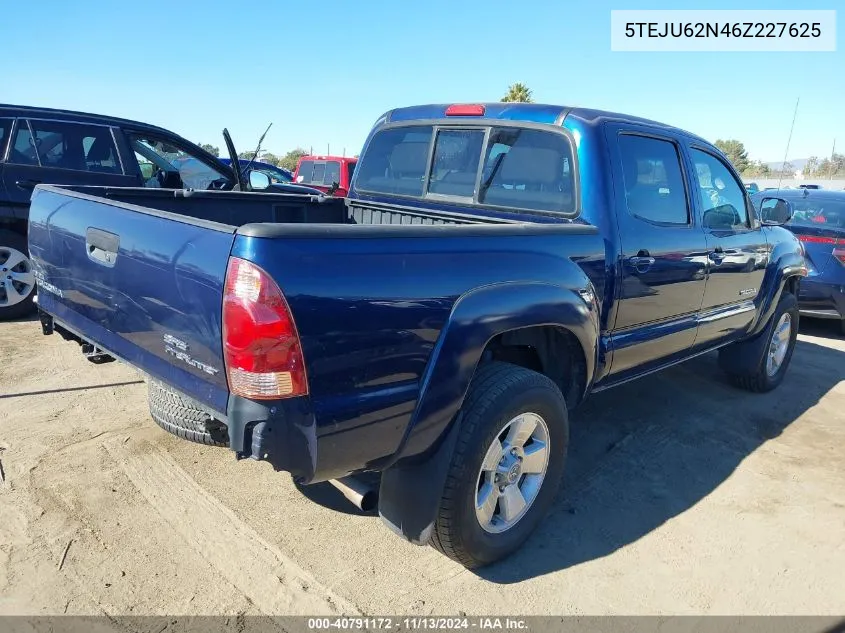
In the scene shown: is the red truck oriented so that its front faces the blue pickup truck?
no

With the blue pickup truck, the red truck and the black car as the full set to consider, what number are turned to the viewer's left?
0

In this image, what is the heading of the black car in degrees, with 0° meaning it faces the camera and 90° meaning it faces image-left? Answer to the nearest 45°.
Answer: approximately 270°

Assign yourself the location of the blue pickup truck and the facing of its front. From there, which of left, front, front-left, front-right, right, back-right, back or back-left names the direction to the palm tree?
front-left

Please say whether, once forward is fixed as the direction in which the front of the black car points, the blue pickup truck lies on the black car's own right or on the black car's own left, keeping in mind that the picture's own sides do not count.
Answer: on the black car's own right

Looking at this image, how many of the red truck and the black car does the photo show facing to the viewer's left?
0

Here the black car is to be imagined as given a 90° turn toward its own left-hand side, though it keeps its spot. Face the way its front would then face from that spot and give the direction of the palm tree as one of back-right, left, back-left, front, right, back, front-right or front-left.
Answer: front-right

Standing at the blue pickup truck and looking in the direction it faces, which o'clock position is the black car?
The black car is roughly at 9 o'clock from the blue pickup truck.

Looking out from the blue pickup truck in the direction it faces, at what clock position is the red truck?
The red truck is roughly at 10 o'clock from the blue pickup truck.

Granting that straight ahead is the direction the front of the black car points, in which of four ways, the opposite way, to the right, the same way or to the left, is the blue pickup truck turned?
the same way
